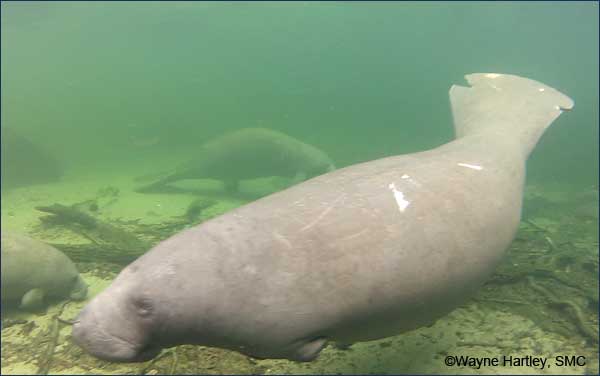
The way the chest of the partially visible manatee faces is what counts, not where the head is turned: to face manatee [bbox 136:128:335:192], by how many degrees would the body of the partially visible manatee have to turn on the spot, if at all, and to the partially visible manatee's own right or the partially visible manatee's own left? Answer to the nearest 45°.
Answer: approximately 45° to the partially visible manatee's own left

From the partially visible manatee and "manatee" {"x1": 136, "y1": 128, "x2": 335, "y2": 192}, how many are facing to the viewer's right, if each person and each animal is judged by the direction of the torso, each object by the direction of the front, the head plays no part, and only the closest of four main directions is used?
2

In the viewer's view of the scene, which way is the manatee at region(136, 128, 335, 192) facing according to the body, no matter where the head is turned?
to the viewer's right

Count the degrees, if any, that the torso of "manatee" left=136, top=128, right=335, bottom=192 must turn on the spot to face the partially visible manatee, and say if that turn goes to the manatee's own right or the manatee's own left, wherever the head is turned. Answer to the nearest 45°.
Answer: approximately 90° to the manatee's own right

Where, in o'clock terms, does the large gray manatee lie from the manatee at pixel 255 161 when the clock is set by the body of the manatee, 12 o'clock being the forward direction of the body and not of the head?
The large gray manatee is roughly at 3 o'clock from the manatee.

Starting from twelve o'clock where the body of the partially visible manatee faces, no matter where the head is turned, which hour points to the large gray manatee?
The large gray manatee is roughly at 2 o'clock from the partially visible manatee.

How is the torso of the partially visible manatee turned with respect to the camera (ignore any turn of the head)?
to the viewer's right
